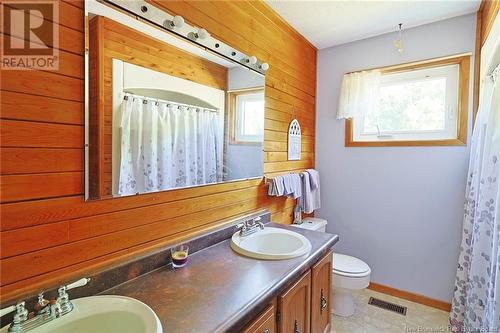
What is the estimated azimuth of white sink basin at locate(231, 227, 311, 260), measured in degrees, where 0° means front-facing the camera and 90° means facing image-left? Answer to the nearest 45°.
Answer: approximately 315°

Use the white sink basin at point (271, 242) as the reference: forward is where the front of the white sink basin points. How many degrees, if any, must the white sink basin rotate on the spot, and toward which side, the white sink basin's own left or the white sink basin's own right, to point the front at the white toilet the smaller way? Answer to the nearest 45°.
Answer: approximately 90° to the white sink basin's own left

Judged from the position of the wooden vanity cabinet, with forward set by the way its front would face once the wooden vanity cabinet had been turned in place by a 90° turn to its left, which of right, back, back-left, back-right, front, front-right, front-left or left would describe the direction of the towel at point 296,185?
front-left

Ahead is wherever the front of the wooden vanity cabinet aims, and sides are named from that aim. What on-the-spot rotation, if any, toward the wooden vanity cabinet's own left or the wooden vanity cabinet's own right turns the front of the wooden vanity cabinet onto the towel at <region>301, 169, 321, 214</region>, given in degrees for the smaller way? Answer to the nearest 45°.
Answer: approximately 135° to the wooden vanity cabinet's own left

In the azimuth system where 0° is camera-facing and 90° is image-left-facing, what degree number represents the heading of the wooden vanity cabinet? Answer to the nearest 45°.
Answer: approximately 315°

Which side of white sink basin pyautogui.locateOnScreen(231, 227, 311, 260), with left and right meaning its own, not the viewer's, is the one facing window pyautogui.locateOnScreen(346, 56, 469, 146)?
left

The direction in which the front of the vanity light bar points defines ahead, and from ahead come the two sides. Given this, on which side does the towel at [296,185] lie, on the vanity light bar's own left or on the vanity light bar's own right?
on the vanity light bar's own left
